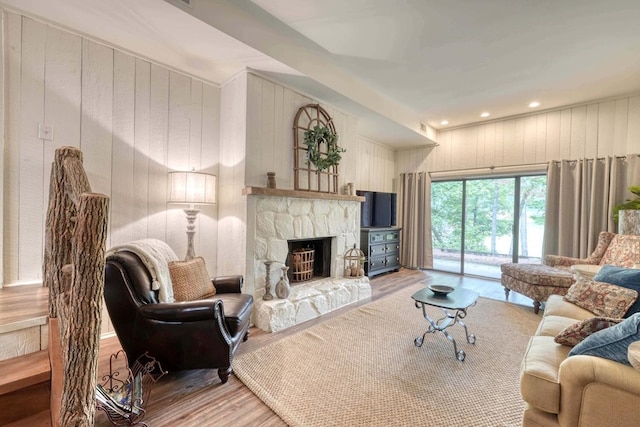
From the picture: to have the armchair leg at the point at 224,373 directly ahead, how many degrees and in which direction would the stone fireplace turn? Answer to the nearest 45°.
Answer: approximately 45° to its right

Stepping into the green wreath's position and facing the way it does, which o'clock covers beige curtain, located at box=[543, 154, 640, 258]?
The beige curtain is roughly at 10 o'clock from the green wreath.

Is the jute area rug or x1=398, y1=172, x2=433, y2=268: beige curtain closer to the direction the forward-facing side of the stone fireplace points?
the jute area rug

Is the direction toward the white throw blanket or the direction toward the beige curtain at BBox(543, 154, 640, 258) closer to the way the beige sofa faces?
the white throw blanket

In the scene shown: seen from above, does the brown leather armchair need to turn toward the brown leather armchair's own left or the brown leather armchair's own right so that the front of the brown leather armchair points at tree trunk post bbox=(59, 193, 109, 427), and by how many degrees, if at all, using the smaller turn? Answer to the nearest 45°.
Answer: approximately 90° to the brown leather armchair's own right

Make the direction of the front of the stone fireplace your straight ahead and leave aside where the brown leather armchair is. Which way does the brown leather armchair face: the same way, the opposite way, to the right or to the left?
to the left

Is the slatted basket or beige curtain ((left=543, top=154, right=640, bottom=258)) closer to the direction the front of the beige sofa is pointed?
the slatted basket

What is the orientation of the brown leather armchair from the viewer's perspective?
to the viewer's right

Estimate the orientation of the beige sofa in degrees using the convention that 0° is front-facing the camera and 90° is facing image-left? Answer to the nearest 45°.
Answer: approximately 90°
